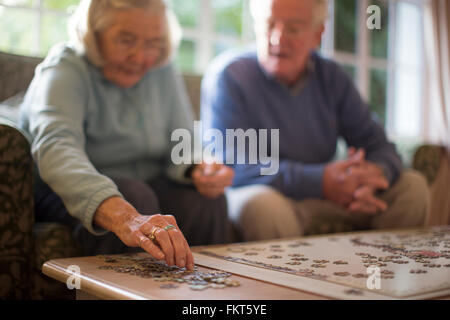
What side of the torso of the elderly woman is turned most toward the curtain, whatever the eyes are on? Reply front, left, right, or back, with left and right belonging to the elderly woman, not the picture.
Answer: left

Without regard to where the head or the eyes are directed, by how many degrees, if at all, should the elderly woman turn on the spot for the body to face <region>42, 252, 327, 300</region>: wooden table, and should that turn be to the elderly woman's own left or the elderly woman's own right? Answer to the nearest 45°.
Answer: approximately 45° to the elderly woman's own right

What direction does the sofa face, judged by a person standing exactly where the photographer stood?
facing the viewer and to the right of the viewer

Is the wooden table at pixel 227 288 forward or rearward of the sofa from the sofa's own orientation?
forward

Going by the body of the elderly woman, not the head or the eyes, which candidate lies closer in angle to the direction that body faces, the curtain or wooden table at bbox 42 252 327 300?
the wooden table

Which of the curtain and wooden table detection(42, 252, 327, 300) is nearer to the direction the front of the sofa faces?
the wooden table
